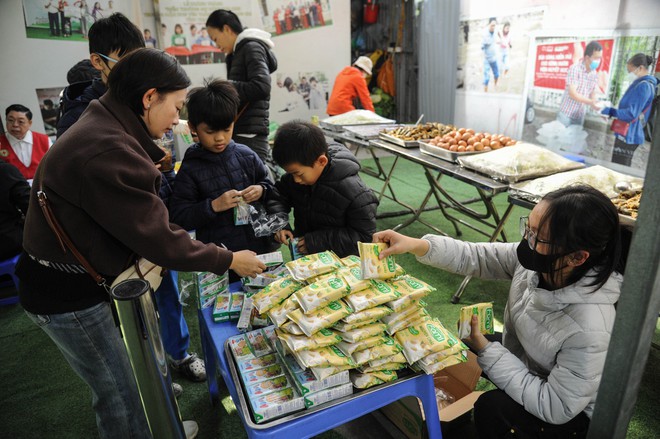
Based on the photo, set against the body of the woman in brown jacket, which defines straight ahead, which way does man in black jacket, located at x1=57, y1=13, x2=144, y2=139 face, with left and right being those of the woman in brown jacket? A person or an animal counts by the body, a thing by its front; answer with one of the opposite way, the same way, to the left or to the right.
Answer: the same way

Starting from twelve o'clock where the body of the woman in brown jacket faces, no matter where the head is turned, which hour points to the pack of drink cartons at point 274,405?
The pack of drink cartons is roughly at 2 o'clock from the woman in brown jacket.

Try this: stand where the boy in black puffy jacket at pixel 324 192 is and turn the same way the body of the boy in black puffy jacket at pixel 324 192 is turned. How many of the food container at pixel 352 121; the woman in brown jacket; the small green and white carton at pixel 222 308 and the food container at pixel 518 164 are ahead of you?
2

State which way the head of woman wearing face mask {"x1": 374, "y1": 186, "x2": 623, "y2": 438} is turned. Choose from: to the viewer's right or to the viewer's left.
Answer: to the viewer's left

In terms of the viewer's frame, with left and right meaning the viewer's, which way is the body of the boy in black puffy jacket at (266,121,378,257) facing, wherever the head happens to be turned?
facing the viewer and to the left of the viewer

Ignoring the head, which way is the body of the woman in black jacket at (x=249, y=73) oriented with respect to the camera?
to the viewer's left

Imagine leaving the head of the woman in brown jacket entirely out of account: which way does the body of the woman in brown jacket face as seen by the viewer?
to the viewer's right

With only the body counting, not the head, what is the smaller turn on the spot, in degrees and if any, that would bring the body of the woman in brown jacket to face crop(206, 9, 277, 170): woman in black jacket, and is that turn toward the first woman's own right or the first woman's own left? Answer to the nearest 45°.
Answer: approximately 45° to the first woman's own left

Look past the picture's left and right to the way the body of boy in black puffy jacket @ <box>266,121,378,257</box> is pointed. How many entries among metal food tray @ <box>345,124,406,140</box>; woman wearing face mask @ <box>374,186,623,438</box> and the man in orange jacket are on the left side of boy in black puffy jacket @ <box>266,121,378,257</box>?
1

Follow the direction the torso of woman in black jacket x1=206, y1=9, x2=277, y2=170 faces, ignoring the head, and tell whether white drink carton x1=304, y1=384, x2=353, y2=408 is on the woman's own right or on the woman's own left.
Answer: on the woman's own left

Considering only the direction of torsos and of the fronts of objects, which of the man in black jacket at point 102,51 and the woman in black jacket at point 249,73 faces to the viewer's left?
the woman in black jacket at point 249,73

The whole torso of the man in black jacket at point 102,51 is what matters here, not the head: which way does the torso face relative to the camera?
to the viewer's right

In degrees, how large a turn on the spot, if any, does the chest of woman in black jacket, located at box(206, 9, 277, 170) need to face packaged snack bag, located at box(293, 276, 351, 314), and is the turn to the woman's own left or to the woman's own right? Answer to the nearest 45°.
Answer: approximately 90° to the woman's own left

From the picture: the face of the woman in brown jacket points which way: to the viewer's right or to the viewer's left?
to the viewer's right

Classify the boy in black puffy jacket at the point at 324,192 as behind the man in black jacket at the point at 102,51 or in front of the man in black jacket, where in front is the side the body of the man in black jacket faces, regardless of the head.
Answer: in front

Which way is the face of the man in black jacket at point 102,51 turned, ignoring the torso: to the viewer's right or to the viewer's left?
to the viewer's right
